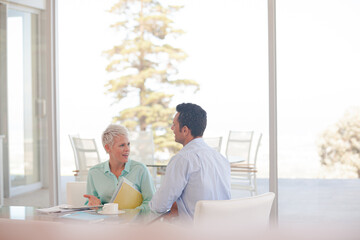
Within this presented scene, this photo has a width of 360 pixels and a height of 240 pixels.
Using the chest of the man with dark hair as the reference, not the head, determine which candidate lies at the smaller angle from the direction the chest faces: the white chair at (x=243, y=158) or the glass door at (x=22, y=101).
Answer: the glass door

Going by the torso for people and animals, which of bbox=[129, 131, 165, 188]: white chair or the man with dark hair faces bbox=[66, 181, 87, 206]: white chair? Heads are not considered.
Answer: the man with dark hair

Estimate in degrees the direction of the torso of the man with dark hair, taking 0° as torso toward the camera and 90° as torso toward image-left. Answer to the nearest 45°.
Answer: approximately 135°

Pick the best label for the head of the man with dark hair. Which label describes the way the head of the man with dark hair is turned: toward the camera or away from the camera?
away from the camera

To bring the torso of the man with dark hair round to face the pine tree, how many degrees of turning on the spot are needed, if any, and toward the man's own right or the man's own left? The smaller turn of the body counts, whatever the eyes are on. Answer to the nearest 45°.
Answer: approximately 45° to the man's own right
